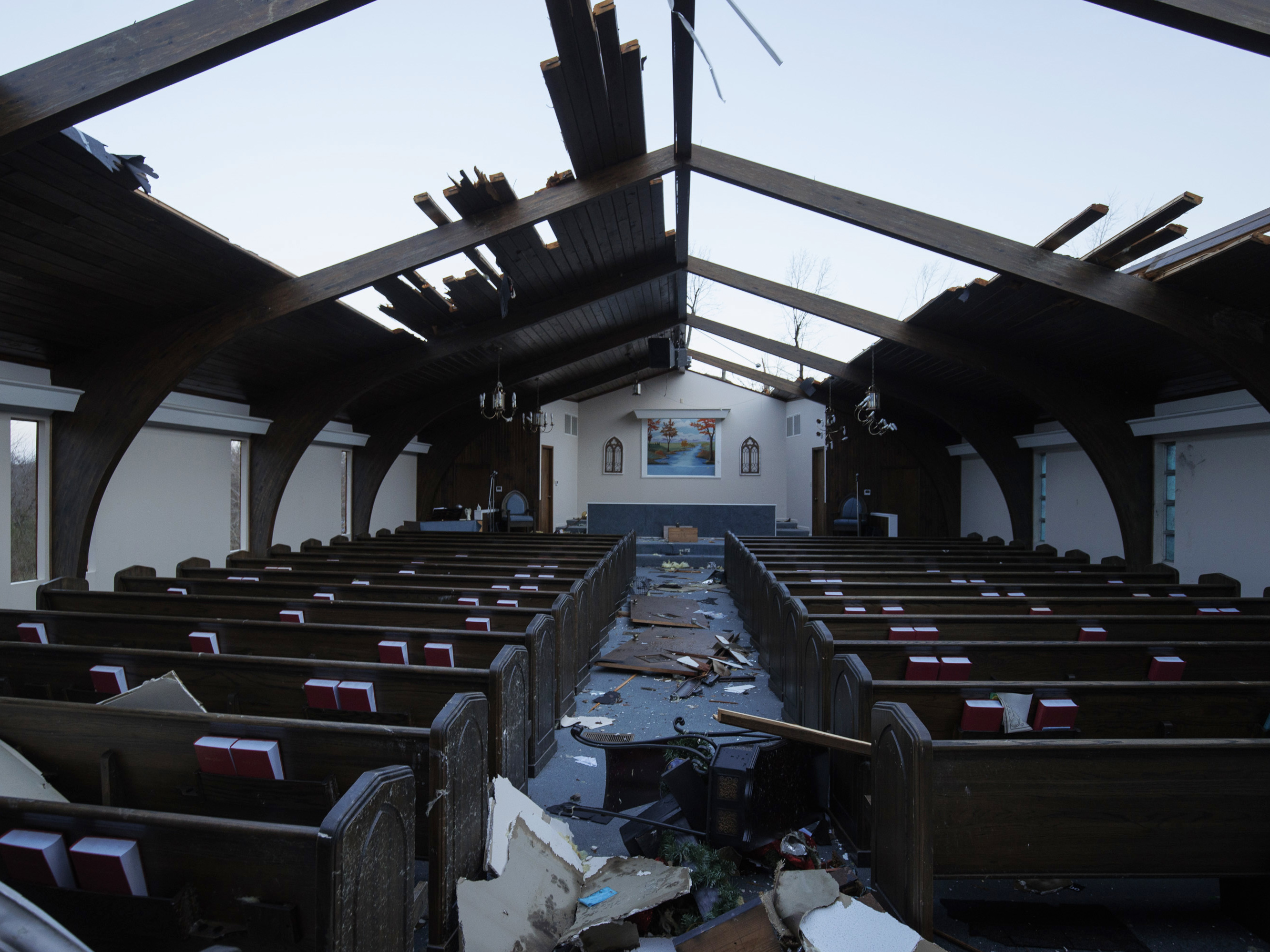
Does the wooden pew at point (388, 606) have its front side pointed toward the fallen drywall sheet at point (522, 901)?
no

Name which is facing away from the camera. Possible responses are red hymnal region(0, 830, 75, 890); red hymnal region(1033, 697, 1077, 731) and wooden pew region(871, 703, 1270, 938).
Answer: the wooden pew

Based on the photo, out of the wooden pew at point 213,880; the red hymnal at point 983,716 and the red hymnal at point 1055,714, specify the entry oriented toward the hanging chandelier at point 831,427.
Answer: the wooden pew

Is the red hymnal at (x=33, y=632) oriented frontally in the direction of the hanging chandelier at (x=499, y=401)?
no

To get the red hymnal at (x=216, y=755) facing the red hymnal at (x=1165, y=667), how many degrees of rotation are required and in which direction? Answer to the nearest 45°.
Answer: approximately 90° to its left

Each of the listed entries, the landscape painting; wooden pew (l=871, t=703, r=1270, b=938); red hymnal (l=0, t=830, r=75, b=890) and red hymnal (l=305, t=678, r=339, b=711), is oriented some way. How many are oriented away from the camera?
1

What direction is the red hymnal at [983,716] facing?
toward the camera

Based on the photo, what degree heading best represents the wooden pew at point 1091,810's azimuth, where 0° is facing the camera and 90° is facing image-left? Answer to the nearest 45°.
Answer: approximately 180°

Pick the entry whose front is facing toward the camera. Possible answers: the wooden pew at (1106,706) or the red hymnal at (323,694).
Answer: the red hymnal

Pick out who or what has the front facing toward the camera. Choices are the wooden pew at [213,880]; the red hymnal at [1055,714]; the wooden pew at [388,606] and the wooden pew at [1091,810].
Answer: the red hymnal

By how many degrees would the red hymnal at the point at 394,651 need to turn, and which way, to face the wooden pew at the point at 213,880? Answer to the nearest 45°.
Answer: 0° — it already faces it

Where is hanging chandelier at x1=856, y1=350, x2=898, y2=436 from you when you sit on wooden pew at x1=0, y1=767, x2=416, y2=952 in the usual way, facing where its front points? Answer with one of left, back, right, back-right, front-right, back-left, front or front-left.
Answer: front

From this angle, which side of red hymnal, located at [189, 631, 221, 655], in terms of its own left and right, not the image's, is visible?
front

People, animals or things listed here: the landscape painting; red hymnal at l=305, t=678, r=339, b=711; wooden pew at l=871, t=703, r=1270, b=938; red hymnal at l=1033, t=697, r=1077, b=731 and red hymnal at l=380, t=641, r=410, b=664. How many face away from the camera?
1

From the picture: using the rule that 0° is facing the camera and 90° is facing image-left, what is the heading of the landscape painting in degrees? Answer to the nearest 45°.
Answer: approximately 0°

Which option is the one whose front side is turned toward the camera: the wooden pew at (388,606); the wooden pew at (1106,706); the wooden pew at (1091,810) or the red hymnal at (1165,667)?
the red hymnal

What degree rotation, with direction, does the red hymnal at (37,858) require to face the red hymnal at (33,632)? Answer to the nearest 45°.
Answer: approximately 135° to its right

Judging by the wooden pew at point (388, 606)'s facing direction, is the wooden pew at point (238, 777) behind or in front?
behind

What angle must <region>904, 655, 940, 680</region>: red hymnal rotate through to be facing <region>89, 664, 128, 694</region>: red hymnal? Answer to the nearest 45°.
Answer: approximately 45° to its right

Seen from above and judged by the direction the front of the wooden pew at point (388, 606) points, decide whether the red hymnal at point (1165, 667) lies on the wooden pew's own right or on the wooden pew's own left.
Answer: on the wooden pew's own right

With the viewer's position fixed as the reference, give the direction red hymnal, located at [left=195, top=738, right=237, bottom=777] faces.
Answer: facing the viewer

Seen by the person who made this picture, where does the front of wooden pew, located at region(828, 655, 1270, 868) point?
facing away from the viewer
